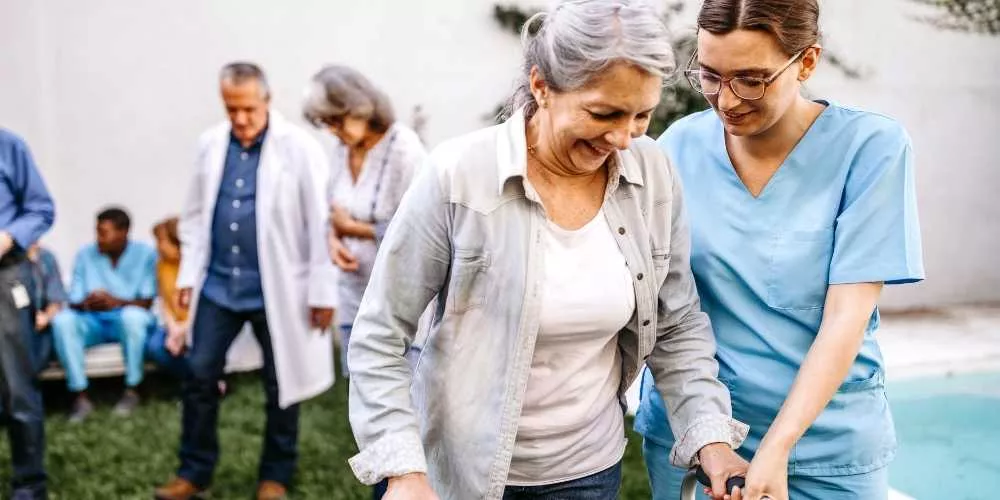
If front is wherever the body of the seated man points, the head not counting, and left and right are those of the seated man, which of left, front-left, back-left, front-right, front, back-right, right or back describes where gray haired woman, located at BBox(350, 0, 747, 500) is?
front

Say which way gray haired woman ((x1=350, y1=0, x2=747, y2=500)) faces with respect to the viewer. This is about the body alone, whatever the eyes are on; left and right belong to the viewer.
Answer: facing the viewer and to the right of the viewer

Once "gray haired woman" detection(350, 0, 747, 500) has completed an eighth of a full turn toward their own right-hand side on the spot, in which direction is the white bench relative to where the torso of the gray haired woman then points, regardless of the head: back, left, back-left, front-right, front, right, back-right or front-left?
back-right

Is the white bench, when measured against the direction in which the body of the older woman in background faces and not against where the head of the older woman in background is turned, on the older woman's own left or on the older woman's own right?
on the older woman's own right

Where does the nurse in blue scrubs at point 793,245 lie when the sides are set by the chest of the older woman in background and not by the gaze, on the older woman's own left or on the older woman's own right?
on the older woman's own left

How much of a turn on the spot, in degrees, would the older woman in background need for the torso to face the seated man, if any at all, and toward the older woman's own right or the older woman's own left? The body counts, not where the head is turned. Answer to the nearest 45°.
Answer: approximately 90° to the older woman's own right

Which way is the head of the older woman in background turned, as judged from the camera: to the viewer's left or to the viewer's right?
to the viewer's left

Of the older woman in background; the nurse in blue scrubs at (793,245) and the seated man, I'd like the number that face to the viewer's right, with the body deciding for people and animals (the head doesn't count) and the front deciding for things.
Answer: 0

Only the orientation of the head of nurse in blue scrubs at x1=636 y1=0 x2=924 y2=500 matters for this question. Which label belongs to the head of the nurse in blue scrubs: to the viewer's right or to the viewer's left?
to the viewer's left

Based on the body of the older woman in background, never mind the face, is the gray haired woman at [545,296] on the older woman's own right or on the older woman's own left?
on the older woman's own left

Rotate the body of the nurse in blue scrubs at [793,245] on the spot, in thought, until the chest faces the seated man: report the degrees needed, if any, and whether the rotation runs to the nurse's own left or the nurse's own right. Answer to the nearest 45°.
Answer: approximately 90° to the nurse's own right

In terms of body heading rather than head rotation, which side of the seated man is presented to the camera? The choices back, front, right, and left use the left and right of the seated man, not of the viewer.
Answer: front

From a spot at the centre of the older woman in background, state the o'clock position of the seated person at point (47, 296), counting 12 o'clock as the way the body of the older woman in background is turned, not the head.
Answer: The seated person is roughly at 3 o'clock from the older woman in background.

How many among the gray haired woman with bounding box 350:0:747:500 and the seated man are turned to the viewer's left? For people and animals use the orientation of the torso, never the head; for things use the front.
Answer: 0

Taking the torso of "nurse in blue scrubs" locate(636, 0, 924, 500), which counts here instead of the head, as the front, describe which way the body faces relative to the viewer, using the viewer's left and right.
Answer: facing the viewer and to the left of the viewer
